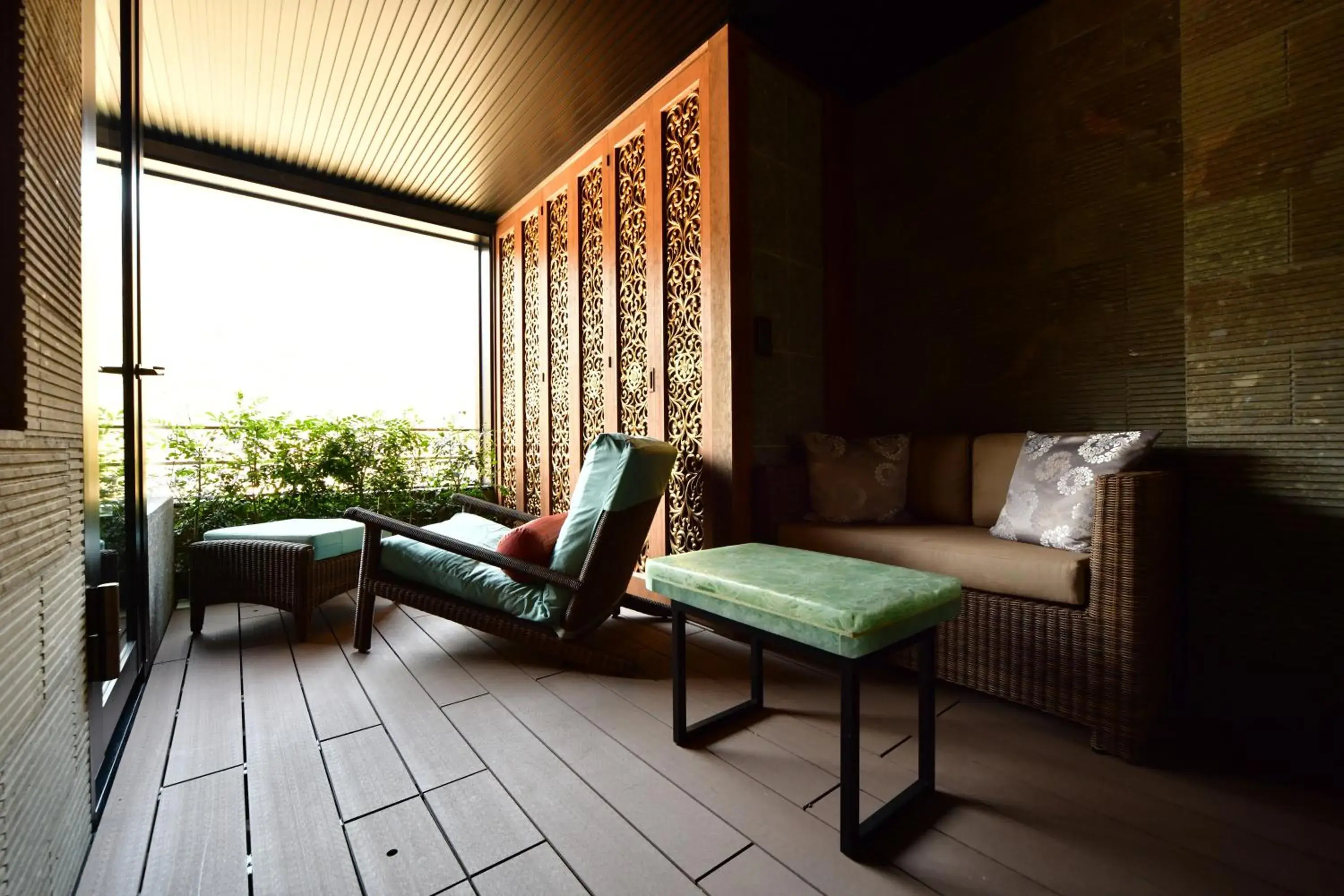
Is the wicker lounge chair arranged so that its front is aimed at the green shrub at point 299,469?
yes

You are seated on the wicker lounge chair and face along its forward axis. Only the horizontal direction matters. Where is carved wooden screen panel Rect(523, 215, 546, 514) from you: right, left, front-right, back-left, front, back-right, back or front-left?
front-right

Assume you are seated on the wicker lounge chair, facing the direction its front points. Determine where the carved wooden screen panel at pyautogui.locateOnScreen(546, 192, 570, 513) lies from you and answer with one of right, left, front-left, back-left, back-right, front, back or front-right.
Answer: front-right

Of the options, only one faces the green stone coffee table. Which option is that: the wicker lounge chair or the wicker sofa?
the wicker sofa

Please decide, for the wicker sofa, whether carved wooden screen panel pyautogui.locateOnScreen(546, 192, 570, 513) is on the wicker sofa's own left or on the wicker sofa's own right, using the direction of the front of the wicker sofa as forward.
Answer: on the wicker sofa's own right

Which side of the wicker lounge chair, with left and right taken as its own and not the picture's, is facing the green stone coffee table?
back

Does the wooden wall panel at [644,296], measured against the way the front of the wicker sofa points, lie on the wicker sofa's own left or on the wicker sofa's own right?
on the wicker sofa's own right

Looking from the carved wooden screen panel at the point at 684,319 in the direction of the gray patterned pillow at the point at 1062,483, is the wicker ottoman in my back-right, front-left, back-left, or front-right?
back-right

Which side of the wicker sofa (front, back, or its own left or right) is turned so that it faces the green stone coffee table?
front

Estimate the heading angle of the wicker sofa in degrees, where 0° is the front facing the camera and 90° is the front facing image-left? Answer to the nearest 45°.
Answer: approximately 45°

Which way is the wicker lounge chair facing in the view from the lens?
facing away from the viewer and to the left of the viewer

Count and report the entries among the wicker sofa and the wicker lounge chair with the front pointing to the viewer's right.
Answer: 0
